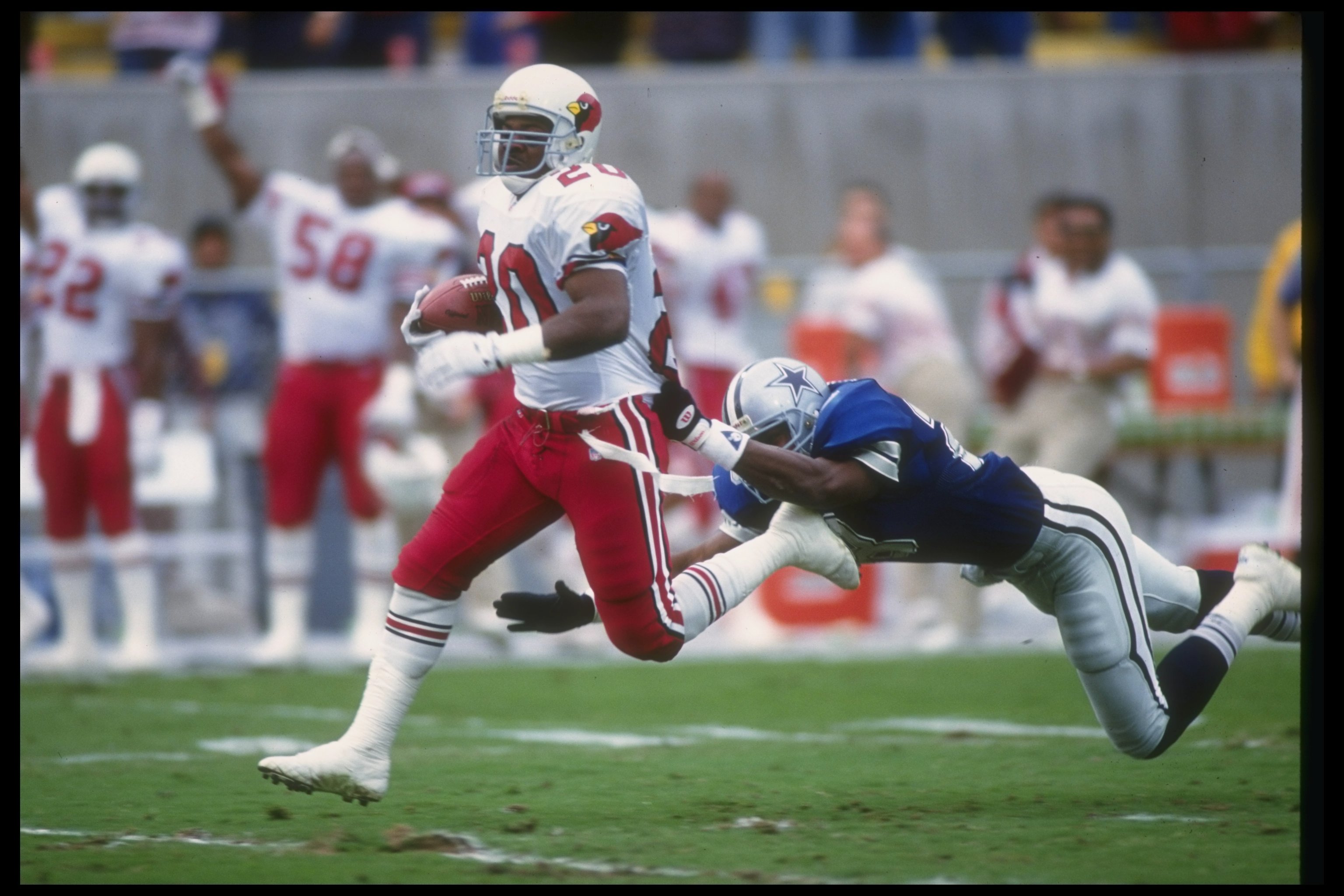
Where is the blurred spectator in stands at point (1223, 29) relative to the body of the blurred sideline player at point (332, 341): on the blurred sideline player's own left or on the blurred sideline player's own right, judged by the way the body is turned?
on the blurred sideline player's own left

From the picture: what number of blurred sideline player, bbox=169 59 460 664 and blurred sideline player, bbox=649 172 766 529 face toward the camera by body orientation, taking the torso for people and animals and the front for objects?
2

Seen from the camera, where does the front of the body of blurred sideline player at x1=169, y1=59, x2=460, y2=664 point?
toward the camera

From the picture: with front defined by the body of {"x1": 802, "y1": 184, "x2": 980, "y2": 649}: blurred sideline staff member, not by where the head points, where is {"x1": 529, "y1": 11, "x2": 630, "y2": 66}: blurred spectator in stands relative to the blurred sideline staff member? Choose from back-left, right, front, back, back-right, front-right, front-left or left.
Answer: right

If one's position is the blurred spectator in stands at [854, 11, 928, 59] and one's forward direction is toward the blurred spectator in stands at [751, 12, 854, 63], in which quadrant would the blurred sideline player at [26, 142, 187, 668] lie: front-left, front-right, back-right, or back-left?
front-left

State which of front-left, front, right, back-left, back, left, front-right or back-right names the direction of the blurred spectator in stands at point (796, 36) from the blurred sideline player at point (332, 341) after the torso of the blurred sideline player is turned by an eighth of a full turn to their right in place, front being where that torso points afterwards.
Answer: back

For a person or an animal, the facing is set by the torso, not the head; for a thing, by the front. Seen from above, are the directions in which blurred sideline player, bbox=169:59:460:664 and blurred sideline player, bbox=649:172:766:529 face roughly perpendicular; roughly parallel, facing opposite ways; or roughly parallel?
roughly parallel

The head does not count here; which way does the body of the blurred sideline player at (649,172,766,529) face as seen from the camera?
toward the camera

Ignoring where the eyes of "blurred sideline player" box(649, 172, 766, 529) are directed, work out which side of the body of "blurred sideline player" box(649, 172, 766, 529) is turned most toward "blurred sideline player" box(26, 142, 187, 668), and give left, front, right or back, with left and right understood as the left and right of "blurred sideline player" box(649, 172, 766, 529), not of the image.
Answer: right

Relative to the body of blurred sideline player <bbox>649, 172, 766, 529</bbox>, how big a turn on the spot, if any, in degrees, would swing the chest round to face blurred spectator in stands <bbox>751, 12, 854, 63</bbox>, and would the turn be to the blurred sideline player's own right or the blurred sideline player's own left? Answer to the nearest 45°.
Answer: approximately 180°

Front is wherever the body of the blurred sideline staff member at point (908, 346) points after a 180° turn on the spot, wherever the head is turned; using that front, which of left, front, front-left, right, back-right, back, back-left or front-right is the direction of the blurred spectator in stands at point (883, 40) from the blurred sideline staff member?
front-left

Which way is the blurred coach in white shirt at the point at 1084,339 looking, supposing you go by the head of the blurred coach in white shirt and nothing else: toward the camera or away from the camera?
toward the camera

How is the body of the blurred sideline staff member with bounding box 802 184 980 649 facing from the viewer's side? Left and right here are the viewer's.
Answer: facing the viewer and to the left of the viewer

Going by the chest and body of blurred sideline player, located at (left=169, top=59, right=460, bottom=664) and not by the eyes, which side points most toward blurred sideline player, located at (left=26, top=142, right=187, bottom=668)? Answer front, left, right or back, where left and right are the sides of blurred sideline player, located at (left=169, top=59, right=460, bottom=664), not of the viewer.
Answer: right
